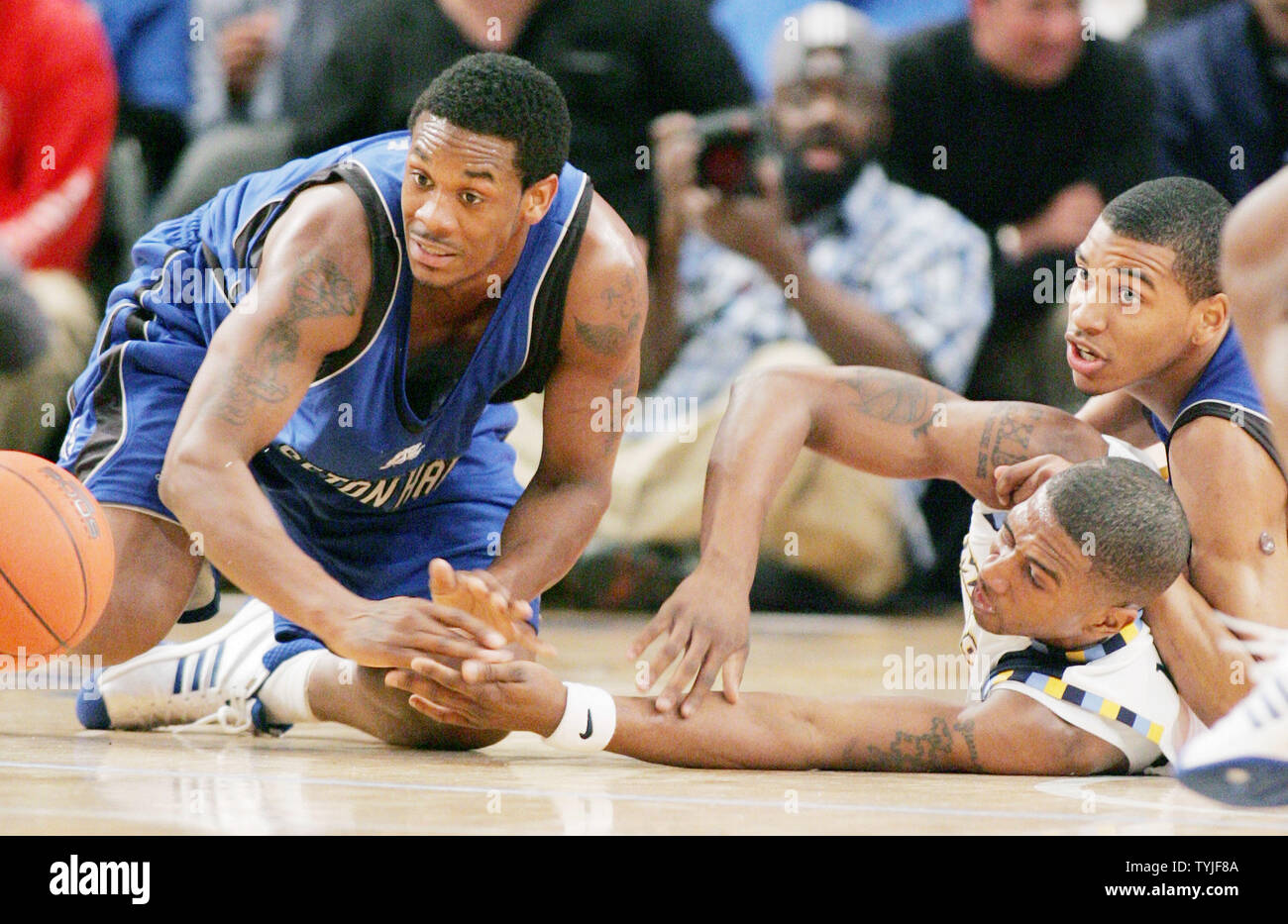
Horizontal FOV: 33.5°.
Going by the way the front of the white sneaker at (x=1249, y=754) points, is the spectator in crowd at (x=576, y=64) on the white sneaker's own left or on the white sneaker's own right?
on the white sneaker's own right

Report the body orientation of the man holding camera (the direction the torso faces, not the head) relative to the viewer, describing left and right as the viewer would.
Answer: facing the viewer and to the left of the viewer

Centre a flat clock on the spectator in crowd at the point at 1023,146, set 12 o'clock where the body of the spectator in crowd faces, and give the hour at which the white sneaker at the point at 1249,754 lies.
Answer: The white sneaker is roughly at 12 o'clock from the spectator in crowd.

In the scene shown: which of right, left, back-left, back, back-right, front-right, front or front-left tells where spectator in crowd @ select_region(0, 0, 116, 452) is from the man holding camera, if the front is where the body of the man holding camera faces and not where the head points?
front-right

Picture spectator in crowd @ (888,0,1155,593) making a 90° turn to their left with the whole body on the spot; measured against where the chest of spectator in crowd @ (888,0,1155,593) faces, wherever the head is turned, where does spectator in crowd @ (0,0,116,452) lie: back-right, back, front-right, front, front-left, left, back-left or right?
back

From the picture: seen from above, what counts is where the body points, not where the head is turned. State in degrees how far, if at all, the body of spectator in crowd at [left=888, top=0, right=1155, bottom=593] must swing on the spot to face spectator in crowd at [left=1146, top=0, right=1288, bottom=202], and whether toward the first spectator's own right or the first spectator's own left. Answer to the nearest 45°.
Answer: approximately 90° to the first spectator's own left

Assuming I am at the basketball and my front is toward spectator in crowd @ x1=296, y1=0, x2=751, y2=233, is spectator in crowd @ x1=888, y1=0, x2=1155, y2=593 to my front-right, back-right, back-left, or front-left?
front-right

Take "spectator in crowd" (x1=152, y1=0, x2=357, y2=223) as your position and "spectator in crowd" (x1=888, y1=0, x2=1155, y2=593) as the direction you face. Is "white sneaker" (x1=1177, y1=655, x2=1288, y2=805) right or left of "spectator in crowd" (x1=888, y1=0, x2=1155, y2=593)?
right

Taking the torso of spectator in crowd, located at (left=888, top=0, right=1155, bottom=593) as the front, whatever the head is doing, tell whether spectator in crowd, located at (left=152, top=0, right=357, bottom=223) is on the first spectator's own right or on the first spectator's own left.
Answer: on the first spectator's own right

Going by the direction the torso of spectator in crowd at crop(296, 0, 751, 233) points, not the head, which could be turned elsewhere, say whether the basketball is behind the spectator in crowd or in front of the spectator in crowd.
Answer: in front

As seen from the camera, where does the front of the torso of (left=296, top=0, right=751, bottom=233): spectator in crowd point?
toward the camera

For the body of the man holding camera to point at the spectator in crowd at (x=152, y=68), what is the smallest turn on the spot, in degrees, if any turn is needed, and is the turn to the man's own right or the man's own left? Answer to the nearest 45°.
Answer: approximately 45° to the man's own right

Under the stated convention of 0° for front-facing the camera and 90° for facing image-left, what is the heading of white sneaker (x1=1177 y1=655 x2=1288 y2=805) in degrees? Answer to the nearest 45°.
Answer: approximately 90°

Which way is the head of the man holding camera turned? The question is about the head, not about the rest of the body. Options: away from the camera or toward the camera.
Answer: toward the camera

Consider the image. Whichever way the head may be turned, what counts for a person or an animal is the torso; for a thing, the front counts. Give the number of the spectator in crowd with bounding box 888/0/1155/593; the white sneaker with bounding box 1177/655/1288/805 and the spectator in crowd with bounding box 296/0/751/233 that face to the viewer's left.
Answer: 1

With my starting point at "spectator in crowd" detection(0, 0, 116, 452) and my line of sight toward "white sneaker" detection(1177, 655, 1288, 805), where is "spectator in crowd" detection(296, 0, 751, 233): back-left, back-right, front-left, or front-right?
front-left
